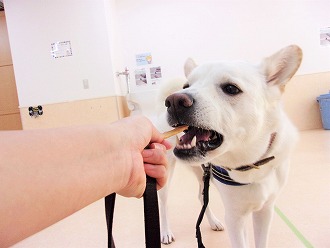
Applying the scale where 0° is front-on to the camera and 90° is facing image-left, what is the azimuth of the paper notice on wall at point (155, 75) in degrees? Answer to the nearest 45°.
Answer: approximately 0°

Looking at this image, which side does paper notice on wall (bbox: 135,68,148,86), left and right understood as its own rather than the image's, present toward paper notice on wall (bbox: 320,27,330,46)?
left

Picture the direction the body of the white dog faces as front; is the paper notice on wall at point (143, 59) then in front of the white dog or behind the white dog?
behind
